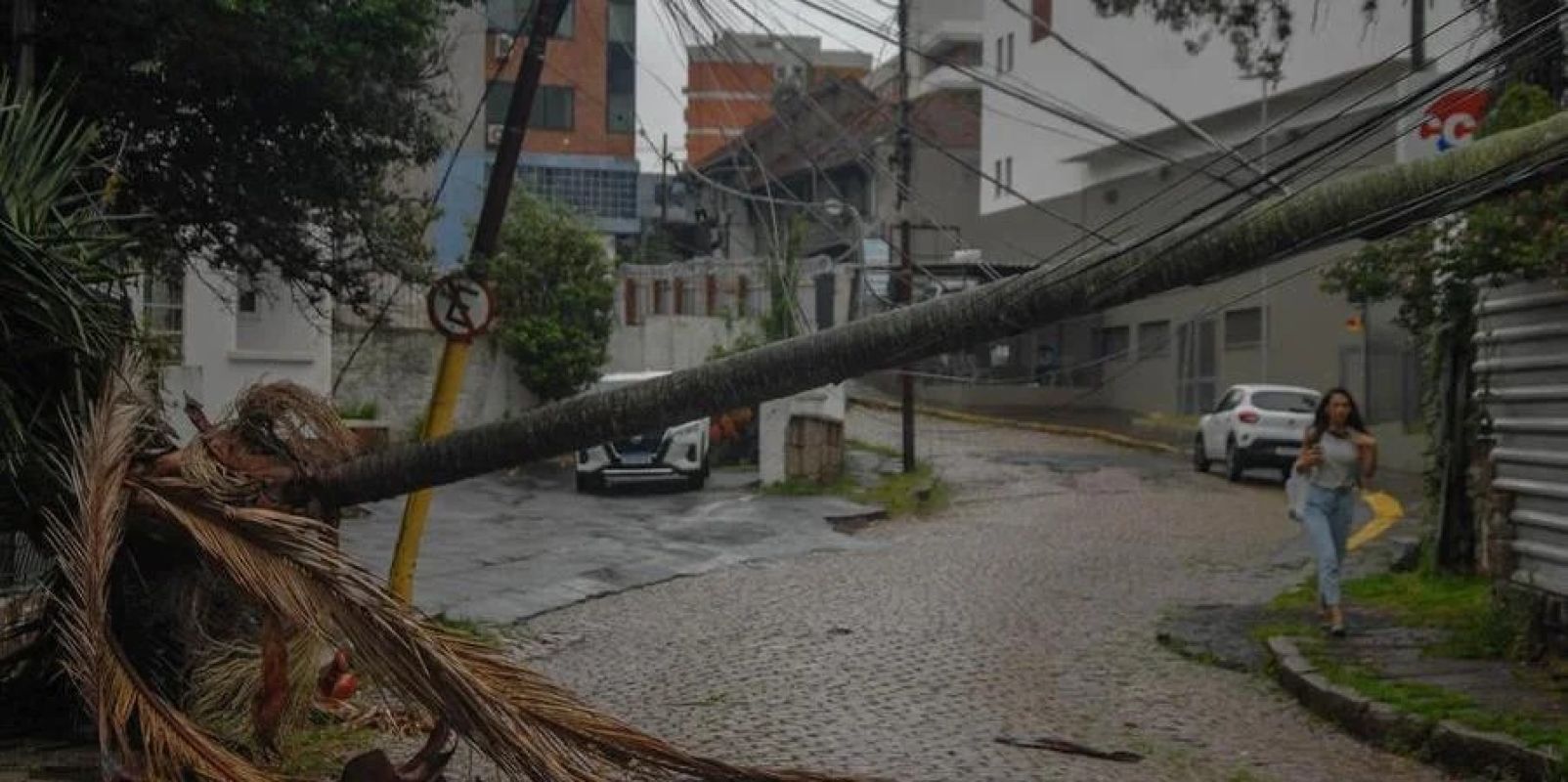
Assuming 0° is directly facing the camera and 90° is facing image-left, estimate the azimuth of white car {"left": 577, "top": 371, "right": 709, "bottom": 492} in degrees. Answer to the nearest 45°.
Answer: approximately 0°

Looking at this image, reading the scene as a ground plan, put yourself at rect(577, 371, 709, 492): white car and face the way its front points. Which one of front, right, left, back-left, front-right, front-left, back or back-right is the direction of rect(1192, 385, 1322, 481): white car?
left

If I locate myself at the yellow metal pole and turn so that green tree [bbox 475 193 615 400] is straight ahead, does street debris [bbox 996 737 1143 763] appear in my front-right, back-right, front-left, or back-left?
back-right

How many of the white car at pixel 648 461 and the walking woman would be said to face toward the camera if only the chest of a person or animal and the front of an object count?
2

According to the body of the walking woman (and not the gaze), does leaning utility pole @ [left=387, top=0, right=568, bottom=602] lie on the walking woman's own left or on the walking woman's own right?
on the walking woman's own right

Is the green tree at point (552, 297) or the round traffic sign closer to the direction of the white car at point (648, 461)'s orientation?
the round traffic sign

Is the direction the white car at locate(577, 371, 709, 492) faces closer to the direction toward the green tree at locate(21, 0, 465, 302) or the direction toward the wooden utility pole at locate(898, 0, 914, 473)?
the green tree
